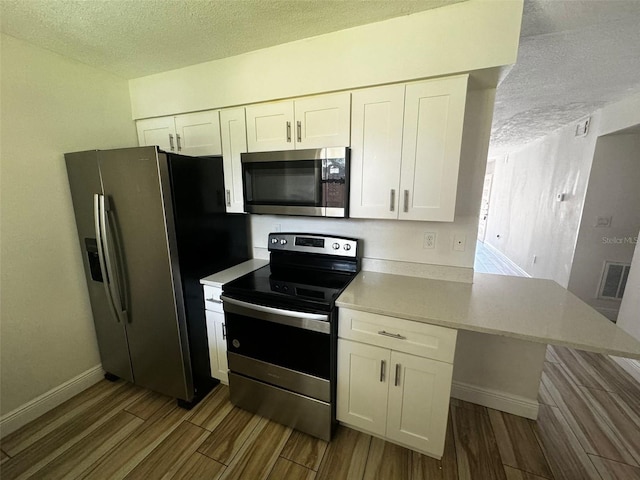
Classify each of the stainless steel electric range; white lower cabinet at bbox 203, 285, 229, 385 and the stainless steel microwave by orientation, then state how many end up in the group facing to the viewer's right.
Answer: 0

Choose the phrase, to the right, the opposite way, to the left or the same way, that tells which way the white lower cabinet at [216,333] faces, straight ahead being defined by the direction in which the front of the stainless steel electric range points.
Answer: the same way

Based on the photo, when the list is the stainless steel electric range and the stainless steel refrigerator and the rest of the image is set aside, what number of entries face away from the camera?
0

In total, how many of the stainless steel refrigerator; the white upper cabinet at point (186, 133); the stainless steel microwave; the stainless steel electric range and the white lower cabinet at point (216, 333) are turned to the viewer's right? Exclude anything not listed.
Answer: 0

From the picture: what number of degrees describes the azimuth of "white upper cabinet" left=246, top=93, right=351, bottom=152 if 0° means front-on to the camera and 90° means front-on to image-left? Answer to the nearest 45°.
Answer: approximately 45°

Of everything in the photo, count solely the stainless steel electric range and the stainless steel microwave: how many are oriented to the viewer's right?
0

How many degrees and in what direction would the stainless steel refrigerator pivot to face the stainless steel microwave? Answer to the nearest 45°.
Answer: approximately 90° to its left

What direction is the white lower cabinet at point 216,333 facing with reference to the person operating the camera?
facing the viewer and to the left of the viewer

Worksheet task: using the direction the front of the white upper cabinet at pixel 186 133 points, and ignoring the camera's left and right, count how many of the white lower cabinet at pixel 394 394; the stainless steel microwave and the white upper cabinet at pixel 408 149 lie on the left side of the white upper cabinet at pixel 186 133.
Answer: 3

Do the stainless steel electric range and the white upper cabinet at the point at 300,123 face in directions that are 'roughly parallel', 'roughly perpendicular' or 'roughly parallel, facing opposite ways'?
roughly parallel

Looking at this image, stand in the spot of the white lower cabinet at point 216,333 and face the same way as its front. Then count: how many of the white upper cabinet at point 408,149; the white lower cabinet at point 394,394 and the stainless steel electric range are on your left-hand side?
3

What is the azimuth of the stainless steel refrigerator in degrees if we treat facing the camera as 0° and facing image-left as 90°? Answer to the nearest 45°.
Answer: approximately 45°

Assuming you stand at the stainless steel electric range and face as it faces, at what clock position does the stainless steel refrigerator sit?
The stainless steel refrigerator is roughly at 2 o'clock from the stainless steel electric range.
